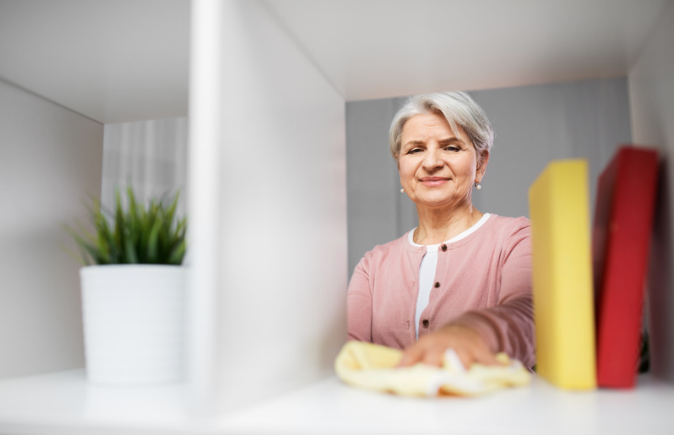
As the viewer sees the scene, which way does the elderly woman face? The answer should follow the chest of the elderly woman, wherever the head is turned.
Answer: toward the camera

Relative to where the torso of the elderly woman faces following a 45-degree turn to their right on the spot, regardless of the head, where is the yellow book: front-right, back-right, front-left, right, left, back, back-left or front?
front-left

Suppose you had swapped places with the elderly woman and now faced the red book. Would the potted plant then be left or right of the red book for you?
right

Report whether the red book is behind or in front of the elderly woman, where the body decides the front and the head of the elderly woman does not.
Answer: in front

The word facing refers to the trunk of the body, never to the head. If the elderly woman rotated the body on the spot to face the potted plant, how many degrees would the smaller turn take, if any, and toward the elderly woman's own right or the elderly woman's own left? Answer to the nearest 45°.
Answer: approximately 45° to the elderly woman's own right
